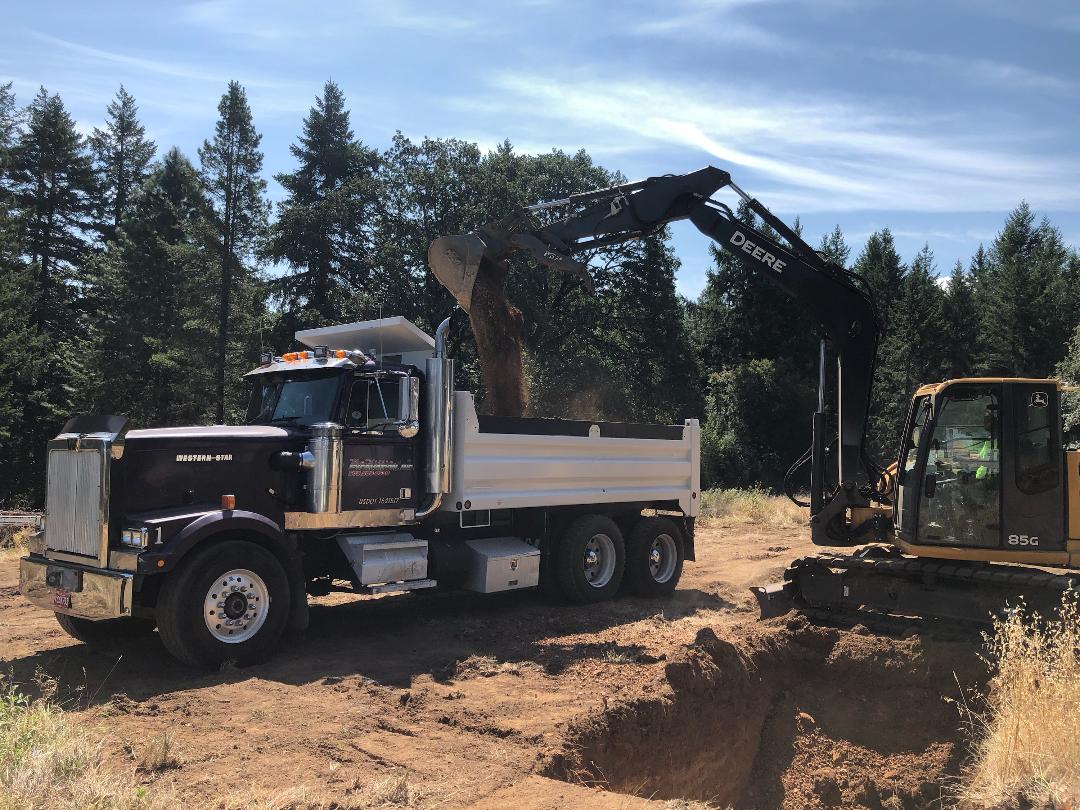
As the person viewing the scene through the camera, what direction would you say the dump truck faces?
facing the viewer and to the left of the viewer

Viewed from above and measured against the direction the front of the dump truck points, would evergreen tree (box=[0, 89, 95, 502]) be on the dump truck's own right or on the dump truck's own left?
on the dump truck's own right

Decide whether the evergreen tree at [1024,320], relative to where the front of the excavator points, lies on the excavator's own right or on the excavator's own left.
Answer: on the excavator's own right

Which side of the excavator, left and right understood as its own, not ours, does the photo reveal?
left

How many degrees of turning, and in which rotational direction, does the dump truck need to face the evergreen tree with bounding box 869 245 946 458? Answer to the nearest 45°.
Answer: approximately 180°

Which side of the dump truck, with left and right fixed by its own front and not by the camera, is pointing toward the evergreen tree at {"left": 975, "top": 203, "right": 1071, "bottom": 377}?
back

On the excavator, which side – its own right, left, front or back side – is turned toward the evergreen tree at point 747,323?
right

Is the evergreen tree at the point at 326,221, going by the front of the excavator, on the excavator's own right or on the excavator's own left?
on the excavator's own right

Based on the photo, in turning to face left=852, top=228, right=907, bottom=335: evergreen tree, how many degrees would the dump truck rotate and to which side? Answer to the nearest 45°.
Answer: approximately 180°

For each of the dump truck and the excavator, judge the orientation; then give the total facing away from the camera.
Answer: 0
